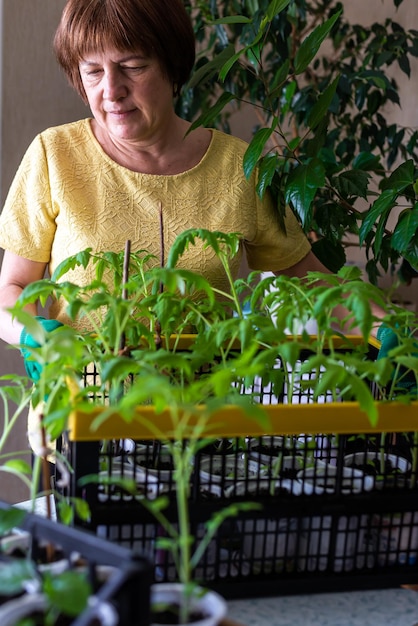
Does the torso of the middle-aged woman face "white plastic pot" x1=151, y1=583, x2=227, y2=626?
yes

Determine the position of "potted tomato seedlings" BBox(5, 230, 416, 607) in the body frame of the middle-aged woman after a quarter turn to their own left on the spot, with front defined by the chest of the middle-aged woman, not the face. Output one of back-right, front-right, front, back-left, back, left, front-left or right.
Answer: right

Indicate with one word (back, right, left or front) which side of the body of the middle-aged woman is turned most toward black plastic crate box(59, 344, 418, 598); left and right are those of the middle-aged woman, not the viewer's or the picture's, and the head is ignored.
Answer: front

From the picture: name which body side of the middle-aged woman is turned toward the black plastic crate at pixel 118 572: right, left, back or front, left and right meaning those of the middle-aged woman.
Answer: front

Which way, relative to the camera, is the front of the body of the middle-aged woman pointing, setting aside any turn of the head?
toward the camera
